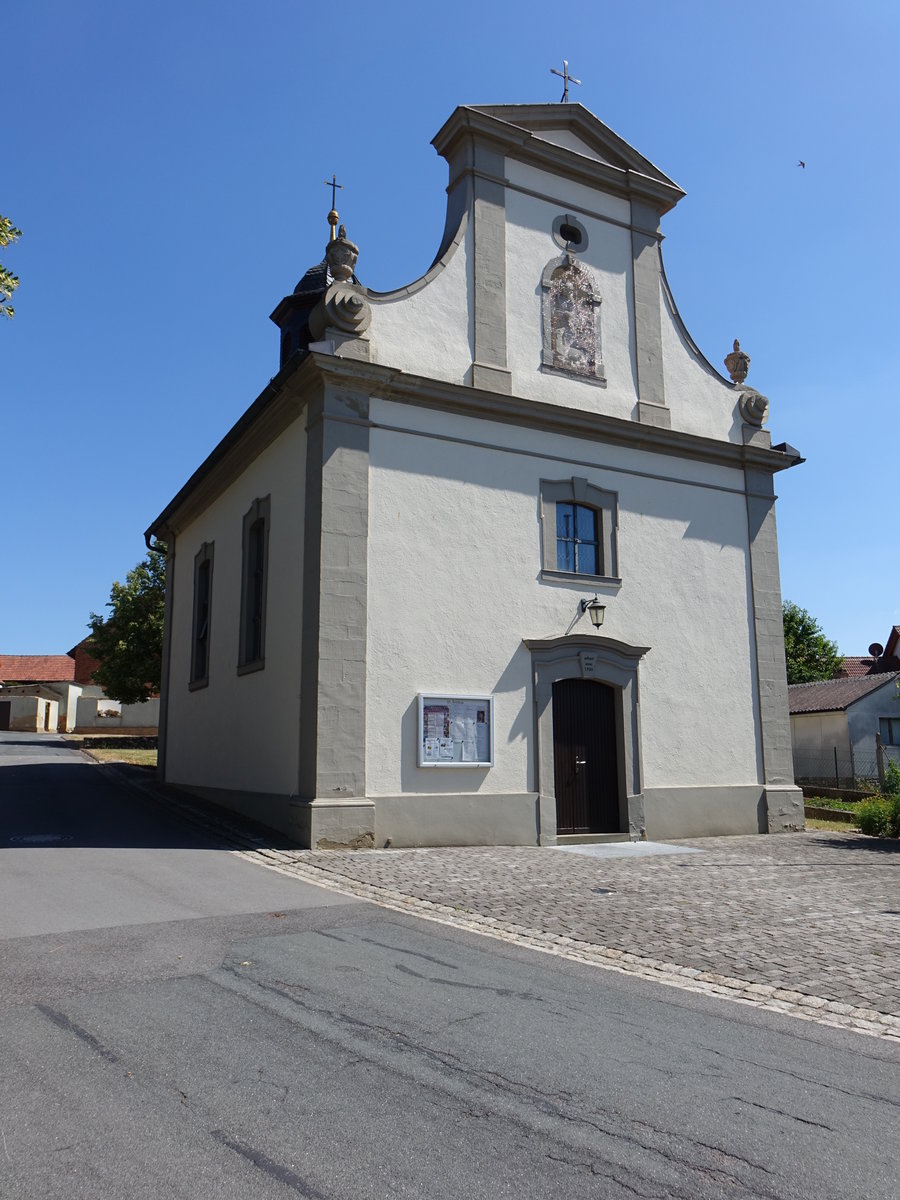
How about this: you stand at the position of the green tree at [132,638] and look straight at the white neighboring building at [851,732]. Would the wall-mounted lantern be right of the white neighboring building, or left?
right

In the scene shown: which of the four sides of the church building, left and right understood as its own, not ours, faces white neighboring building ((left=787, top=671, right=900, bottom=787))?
left

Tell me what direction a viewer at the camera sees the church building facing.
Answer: facing the viewer and to the right of the viewer

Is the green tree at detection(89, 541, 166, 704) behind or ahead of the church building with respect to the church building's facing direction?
behind

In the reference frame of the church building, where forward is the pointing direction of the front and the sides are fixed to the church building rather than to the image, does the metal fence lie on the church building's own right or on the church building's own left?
on the church building's own left
